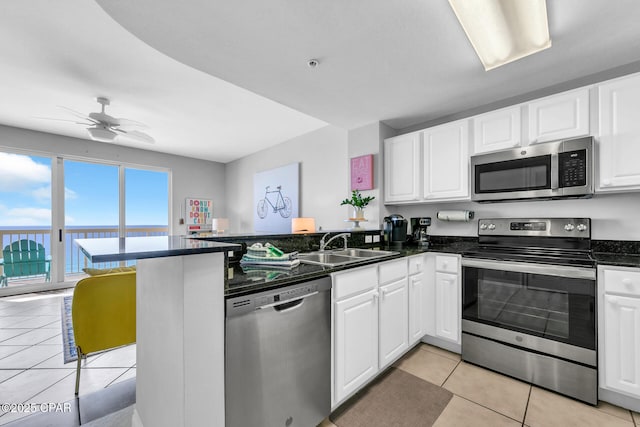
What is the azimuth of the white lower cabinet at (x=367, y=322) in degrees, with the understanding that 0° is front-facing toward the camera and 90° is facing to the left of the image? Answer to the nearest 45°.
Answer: approximately 315°

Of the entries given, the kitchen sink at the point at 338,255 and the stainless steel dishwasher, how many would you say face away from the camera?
0

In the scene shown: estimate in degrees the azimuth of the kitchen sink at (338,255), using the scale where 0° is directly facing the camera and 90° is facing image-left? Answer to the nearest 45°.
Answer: approximately 315°

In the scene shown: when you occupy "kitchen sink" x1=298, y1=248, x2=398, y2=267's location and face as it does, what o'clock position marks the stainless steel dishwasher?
The stainless steel dishwasher is roughly at 2 o'clock from the kitchen sink.

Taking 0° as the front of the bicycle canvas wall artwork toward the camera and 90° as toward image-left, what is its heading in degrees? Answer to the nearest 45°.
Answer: approximately 45°

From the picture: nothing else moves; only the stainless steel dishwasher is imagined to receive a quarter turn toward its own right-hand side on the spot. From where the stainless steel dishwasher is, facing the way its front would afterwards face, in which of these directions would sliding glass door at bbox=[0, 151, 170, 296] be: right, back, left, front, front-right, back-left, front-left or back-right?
right

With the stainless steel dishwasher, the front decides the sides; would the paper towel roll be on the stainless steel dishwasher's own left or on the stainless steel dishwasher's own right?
on the stainless steel dishwasher's own left

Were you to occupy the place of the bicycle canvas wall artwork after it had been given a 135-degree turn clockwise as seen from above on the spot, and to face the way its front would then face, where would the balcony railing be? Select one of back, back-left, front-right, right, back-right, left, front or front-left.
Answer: left

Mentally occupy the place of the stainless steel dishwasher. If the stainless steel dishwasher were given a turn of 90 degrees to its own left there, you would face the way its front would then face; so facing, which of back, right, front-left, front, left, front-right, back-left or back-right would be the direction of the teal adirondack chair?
left

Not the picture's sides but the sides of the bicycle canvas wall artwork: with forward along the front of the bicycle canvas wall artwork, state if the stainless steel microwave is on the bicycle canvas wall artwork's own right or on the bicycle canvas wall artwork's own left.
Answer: on the bicycle canvas wall artwork's own left

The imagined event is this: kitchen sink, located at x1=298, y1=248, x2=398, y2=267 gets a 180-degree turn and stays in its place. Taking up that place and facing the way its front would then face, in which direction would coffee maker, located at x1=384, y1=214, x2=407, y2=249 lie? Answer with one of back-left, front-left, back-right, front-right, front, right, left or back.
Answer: right

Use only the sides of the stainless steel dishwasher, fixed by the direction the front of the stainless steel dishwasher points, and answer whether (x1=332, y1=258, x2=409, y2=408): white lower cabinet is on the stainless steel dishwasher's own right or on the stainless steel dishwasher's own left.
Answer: on the stainless steel dishwasher's own left
